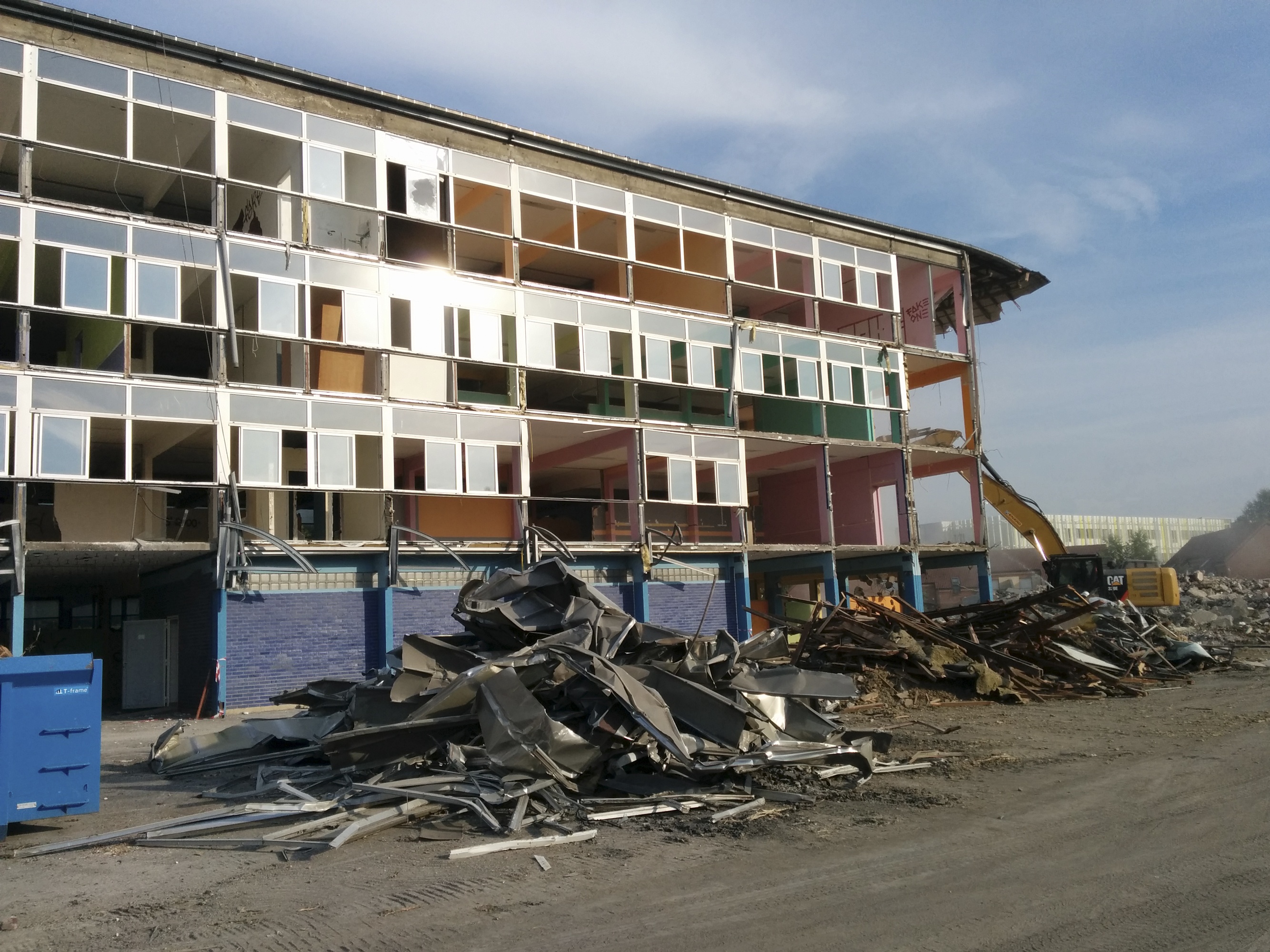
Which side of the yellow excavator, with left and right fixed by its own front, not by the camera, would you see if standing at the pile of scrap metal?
left

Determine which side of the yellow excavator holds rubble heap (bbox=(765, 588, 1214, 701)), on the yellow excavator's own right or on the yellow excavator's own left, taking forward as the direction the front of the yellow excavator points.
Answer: on the yellow excavator's own left

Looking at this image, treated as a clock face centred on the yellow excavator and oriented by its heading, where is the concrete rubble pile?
The concrete rubble pile is roughly at 5 o'clock from the yellow excavator.

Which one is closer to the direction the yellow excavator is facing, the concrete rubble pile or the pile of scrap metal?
the pile of scrap metal

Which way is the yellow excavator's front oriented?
to the viewer's left

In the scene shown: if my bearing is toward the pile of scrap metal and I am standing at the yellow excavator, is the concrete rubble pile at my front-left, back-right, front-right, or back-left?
back-left

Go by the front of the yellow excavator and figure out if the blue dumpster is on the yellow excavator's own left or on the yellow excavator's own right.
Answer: on the yellow excavator's own left
